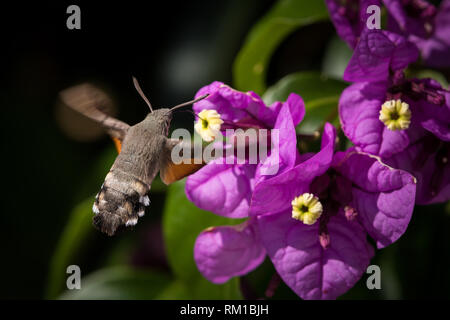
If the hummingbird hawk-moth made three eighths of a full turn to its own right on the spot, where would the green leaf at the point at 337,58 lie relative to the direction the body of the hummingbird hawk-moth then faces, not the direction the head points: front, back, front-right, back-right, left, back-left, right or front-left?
back-left

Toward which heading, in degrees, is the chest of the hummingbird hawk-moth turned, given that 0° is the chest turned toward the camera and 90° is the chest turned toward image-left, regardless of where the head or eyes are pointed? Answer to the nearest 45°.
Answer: approximately 225°
